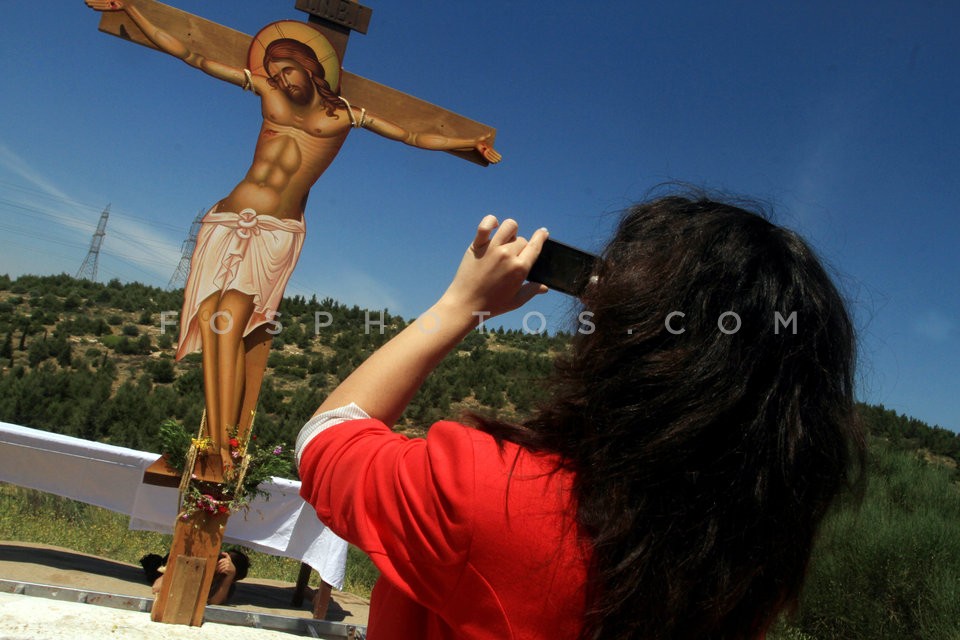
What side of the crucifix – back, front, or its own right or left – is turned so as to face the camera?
front

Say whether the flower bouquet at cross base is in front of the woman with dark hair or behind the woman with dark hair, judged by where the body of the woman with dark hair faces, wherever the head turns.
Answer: in front

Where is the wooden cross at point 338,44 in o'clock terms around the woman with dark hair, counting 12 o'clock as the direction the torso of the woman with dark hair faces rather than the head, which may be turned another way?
The wooden cross is roughly at 11 o'clock from the woman with dark hair.

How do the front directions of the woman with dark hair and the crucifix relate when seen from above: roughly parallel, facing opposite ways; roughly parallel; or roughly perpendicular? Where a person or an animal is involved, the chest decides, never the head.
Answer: roughly parallel, facing opposite ways

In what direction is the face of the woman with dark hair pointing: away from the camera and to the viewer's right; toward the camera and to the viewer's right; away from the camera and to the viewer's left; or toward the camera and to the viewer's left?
away from the camera and to the viewer's left

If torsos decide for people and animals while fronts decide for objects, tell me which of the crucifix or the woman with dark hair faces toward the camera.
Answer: the crucifix

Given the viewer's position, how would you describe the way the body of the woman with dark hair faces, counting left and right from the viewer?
facing away from the viewer

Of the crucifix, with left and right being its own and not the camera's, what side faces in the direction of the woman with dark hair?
front

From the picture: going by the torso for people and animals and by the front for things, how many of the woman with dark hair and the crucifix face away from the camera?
1

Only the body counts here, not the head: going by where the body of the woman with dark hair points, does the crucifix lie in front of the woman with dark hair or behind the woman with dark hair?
in front

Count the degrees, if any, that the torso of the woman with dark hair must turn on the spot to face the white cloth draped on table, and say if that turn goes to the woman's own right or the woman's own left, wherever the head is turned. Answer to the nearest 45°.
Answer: approximately 45° to the woman's own left
